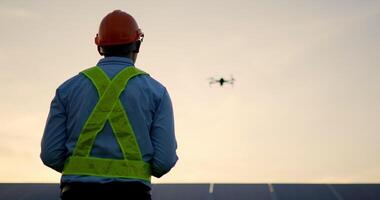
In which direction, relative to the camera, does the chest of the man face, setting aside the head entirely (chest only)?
away from the camera

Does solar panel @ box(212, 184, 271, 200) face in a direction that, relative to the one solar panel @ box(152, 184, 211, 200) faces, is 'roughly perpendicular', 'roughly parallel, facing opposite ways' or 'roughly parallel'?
roughly parallel

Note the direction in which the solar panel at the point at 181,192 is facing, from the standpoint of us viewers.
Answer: facing the viewer

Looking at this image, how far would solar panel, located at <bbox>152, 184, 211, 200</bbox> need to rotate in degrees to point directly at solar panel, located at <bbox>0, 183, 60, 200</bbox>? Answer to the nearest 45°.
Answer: approximately 90° to its right

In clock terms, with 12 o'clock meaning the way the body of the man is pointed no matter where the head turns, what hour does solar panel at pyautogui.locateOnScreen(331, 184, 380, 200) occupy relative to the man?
The solar panel is roughly at 1 o'clock from the man.

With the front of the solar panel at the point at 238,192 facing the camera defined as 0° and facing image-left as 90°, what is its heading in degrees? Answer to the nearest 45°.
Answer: approximately 0°

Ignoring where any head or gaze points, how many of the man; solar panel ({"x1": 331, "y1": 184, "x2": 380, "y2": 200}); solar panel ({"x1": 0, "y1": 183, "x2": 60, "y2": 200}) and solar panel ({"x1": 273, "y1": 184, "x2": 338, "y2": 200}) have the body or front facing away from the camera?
1

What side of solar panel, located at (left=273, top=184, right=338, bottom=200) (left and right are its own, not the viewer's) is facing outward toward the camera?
front

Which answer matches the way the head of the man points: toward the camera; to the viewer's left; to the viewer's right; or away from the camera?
away from the camera

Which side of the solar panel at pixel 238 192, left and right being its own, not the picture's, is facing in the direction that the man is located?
front

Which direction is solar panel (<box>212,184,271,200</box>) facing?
toward the camera

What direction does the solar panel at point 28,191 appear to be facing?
toward the camera

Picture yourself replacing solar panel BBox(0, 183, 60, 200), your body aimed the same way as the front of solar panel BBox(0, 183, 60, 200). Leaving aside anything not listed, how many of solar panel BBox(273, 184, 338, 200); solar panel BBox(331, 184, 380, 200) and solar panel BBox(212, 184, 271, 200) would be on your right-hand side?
0

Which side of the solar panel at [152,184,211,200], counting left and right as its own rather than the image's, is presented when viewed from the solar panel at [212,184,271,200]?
left

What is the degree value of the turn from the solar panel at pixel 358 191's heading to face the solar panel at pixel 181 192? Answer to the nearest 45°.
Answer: approximately 90° to its right

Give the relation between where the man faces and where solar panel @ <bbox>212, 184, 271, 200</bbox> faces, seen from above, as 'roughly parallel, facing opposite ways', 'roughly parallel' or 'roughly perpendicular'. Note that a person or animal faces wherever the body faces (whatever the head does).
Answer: roughly parallel, facing opposite ways
